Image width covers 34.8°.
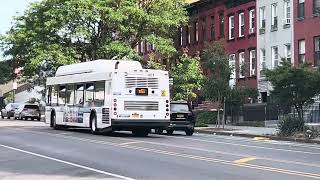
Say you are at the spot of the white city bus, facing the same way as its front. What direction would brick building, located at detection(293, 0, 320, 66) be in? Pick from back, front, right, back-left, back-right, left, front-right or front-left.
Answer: right

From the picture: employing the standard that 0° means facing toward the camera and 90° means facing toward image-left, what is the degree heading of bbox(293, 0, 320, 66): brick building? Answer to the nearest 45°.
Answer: approximately 45°

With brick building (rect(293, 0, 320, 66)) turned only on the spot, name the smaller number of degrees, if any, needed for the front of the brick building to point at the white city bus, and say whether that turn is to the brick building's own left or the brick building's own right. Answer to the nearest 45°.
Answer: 0° — it already faces it

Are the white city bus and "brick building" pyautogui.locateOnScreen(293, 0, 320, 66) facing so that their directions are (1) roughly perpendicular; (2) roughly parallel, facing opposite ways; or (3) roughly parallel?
roughly perpendicular

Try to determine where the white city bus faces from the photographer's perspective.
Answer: facing away from the viewer and to the left of the viewer

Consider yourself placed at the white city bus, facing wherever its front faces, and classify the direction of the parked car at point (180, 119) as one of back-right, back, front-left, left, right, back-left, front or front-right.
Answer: right

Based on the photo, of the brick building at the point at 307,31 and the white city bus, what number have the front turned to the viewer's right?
0

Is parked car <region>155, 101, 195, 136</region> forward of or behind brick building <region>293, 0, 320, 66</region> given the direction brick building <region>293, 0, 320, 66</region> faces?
forward
